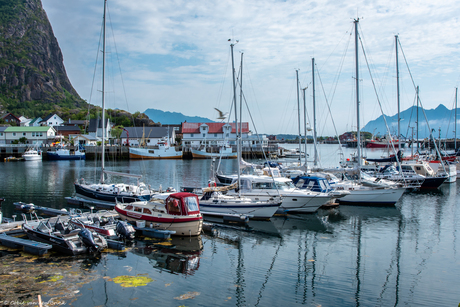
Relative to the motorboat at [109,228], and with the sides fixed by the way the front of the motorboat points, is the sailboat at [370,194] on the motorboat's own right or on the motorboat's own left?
on the motorboat's own right

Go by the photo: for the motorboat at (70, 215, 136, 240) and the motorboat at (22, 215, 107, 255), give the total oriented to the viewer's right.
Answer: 0

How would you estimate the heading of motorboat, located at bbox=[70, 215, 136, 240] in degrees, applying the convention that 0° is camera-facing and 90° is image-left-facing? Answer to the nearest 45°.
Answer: approximately 135°

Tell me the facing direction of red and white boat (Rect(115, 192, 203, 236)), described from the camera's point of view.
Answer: facing away from the viewer and to the left of the viewer

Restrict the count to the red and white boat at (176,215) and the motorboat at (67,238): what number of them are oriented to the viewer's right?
0
